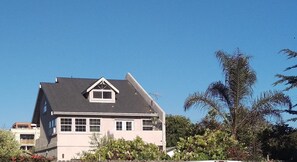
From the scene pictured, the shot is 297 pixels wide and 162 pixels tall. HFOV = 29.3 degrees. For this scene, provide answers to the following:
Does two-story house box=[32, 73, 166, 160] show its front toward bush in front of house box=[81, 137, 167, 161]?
yes

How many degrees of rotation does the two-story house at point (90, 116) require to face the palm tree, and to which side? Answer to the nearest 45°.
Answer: approximately 45° to its left

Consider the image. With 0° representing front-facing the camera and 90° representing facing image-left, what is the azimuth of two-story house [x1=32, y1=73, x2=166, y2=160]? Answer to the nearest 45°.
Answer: approximately 0°
